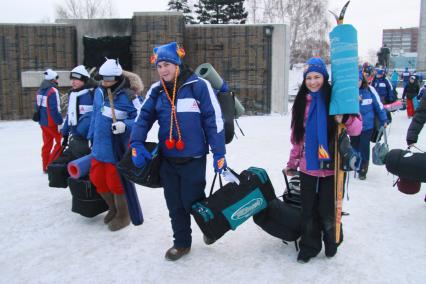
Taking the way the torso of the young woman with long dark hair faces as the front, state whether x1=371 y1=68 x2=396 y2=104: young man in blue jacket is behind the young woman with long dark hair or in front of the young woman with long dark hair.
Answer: behind

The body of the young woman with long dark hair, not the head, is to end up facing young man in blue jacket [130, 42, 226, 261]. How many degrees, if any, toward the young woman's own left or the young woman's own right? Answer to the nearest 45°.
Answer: approximately 90° to the young woman's own right

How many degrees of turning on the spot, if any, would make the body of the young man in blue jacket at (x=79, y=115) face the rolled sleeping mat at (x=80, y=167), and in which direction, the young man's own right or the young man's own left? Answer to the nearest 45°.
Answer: approximately 45° to the young man's own left

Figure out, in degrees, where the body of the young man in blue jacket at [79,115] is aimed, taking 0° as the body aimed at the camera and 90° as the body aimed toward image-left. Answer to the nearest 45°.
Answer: approximately 45°

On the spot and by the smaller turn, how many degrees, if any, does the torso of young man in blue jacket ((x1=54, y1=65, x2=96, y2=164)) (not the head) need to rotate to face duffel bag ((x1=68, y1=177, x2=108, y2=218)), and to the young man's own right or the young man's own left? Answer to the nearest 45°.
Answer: approximately 45° to the young man's own left

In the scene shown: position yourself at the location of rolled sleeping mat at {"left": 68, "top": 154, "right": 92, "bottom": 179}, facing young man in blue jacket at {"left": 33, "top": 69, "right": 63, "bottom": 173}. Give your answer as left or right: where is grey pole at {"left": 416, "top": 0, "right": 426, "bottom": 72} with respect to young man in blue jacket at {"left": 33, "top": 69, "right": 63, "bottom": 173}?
right

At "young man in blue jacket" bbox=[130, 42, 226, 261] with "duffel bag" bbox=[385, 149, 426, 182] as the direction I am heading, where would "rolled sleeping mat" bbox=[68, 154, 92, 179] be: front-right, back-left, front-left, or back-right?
back-left

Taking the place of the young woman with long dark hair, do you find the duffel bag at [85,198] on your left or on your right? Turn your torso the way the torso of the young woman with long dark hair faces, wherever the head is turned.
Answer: on your right

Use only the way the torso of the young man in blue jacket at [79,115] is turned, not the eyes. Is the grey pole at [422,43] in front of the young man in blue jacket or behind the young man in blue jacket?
behind

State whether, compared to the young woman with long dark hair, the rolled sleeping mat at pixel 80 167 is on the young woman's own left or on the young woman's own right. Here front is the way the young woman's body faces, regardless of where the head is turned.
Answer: on the young woman's own right

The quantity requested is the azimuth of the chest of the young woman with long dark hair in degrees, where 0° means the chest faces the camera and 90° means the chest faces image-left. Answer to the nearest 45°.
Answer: approximately 0°

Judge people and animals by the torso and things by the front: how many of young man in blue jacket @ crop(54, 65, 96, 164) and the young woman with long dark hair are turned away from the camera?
0

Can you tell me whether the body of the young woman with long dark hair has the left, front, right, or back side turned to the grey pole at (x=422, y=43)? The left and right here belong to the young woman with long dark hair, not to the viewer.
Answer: back
